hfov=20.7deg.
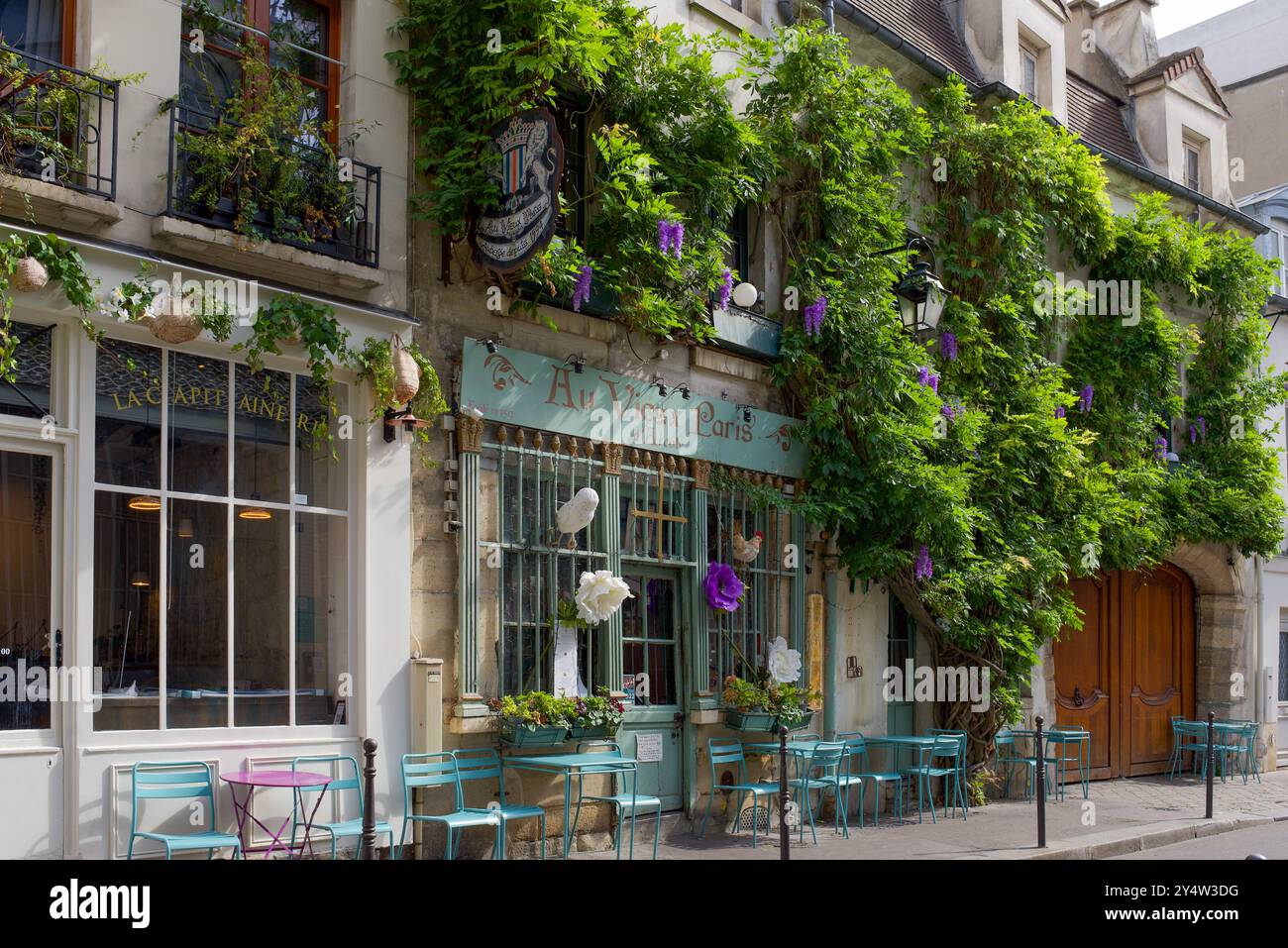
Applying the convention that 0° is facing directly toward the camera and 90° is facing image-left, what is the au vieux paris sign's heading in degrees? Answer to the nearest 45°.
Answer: approximately 315°

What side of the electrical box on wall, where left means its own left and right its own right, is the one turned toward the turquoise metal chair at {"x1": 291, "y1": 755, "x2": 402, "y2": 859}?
right

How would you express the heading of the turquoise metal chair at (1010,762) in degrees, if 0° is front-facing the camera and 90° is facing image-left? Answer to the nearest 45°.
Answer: approximately 315°

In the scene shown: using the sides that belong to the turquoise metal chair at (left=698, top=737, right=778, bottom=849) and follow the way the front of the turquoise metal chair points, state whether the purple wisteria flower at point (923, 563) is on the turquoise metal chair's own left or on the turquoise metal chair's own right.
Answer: on the turquoise metal chair's own left

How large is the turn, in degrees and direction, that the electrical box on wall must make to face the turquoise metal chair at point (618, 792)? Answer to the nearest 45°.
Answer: approximately 90° to its left
